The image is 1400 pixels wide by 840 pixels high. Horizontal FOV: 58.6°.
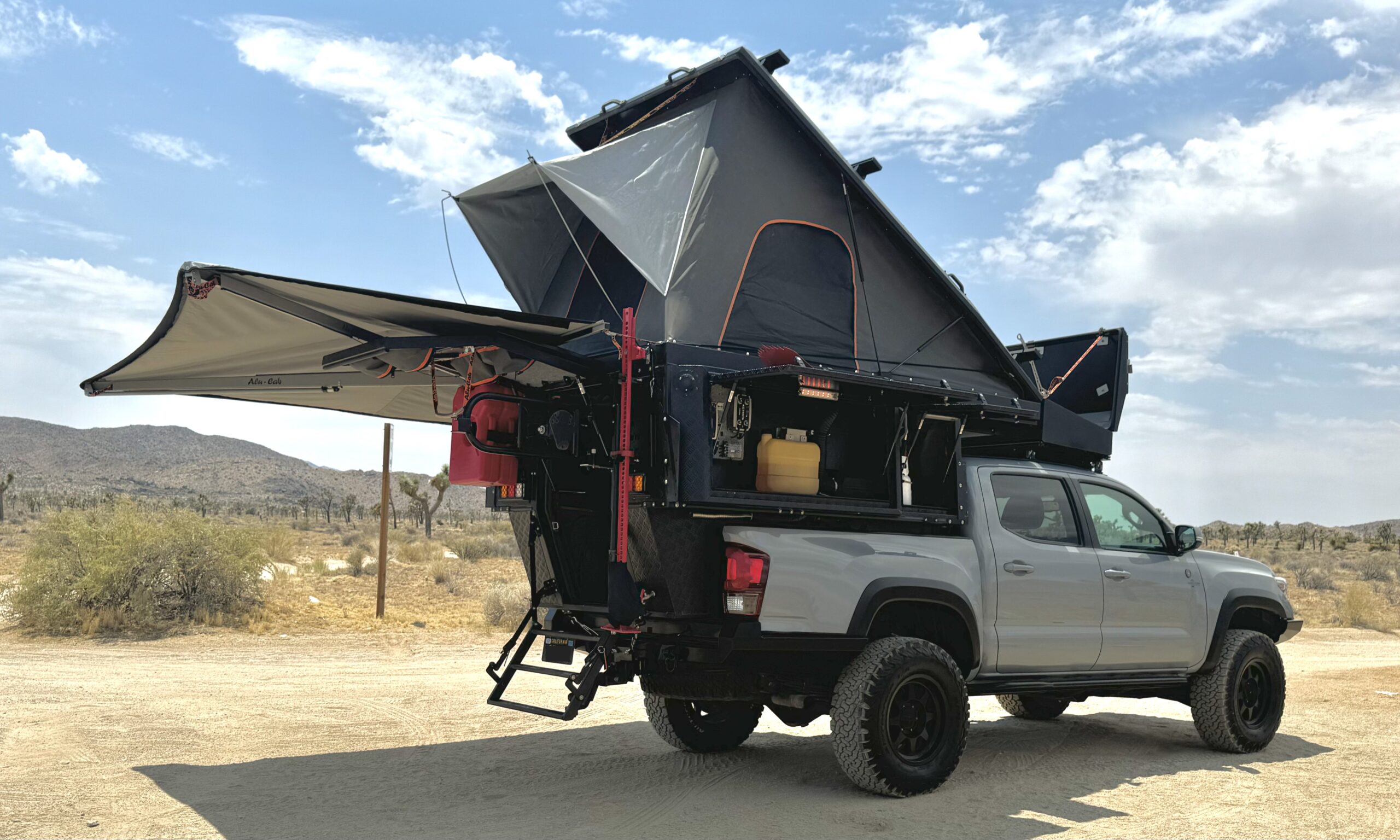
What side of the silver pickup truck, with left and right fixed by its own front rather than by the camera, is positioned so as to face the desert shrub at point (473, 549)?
left

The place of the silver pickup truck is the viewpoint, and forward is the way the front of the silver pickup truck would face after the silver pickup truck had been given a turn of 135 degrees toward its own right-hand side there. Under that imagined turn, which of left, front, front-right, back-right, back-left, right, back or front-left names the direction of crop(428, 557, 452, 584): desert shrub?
back-right

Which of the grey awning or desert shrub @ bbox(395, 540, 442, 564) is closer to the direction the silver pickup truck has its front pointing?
the desert shrub

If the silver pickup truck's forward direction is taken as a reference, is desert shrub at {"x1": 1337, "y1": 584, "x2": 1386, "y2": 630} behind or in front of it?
in front

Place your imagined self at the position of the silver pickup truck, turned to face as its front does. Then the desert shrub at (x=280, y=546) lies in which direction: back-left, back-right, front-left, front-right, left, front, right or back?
left

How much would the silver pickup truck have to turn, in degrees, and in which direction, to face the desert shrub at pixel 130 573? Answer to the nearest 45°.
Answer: approximately 90° to its left

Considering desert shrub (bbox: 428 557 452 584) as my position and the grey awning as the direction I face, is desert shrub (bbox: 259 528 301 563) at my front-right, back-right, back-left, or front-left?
back-right

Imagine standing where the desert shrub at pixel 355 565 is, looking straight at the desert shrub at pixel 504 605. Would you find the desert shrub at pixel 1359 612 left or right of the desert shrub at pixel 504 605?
left

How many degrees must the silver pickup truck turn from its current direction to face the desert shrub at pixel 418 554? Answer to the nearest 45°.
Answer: approximately 90° to its left

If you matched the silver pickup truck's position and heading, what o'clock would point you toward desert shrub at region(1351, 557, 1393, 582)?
The desert shrub is roughly at 11 o'clock from the silver pickup truck.

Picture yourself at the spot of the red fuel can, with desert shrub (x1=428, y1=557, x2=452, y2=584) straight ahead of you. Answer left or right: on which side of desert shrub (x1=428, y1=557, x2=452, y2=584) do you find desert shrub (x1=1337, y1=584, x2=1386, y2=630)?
right

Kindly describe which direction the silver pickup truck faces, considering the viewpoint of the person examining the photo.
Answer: facing away from the viewer and to the right of the viewer

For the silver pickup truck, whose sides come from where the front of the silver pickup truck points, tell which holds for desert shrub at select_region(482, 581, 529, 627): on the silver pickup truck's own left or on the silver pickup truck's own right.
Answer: on the silver pickup truck's own left

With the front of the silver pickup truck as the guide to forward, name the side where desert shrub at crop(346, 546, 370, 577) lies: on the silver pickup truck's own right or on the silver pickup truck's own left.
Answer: on the silver pickup truck's own left

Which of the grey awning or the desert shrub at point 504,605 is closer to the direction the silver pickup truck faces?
the desert shrub

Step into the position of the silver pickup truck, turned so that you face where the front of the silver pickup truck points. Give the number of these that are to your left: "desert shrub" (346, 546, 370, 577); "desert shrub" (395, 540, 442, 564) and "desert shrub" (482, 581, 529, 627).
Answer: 3
